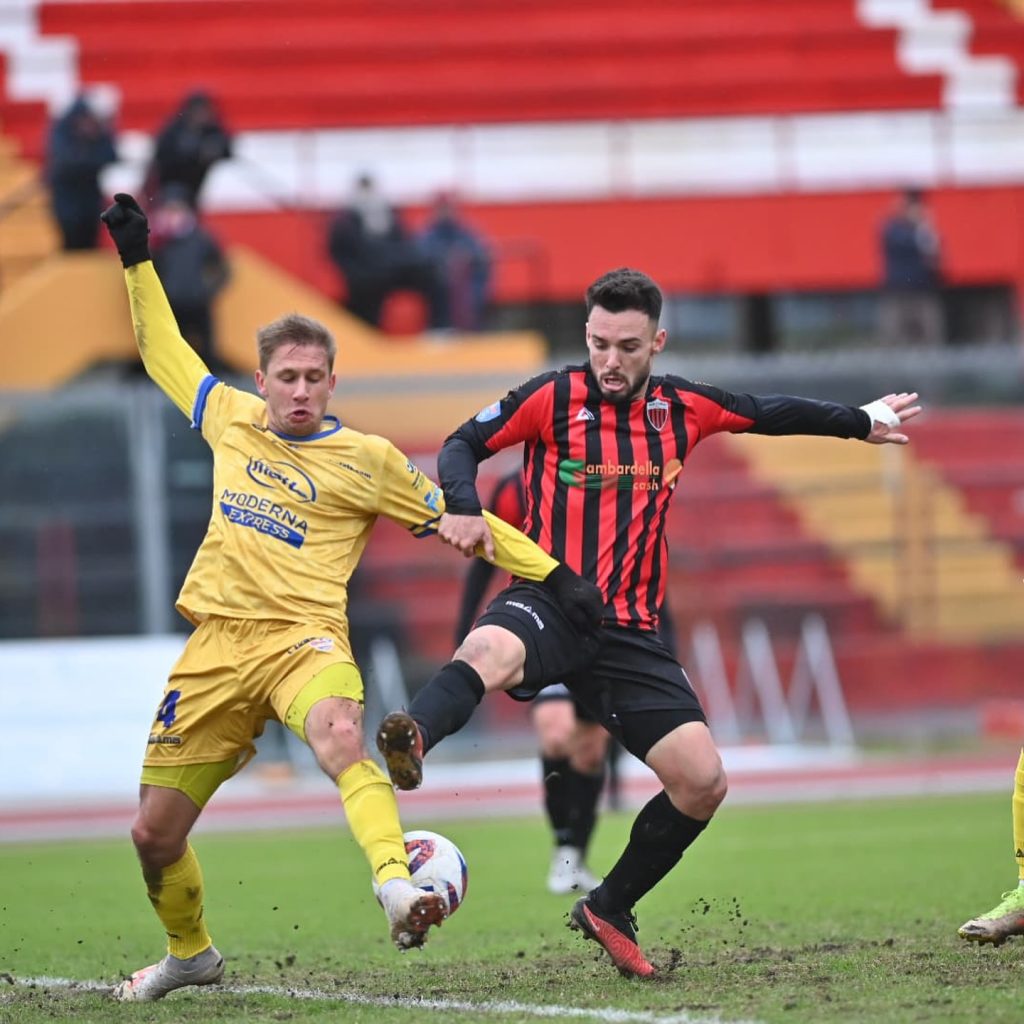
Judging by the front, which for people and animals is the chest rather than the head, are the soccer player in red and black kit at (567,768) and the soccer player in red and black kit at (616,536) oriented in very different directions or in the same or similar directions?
same or similar directions

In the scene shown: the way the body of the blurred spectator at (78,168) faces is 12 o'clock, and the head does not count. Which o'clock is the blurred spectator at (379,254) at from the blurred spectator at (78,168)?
the blurred spectator at (379,254) is roughly at 10 o'clock from the blurred spectator at (78,168).

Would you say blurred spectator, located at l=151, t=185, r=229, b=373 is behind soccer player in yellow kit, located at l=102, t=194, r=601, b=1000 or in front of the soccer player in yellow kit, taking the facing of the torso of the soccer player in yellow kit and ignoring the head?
behind

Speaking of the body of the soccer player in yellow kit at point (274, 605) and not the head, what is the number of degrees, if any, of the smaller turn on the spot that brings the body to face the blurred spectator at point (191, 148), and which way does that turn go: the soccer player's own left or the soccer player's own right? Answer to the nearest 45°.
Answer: approximately 180°

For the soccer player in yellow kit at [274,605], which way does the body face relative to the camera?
toward the camera

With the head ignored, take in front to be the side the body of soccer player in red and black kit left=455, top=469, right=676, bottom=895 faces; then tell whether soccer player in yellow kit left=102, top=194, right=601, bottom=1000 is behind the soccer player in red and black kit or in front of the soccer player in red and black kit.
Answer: in front

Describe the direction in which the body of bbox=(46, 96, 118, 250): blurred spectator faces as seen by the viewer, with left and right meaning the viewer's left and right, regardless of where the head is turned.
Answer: facing the viewer and to the right of the viewer

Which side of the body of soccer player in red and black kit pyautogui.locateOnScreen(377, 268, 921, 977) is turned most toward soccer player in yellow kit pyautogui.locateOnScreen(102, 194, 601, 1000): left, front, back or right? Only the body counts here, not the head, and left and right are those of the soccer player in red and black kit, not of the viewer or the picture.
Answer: right

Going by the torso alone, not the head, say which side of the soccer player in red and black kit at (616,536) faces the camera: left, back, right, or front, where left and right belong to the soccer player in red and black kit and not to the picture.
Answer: front

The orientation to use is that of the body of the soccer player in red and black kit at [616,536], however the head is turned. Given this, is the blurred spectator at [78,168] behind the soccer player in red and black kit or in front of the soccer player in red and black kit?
behind

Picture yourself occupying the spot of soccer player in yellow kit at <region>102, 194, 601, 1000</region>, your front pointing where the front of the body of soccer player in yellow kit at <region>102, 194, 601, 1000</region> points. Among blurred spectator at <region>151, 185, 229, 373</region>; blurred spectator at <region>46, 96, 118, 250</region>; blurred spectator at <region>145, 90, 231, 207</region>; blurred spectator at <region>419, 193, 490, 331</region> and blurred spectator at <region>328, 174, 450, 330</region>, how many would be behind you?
5
